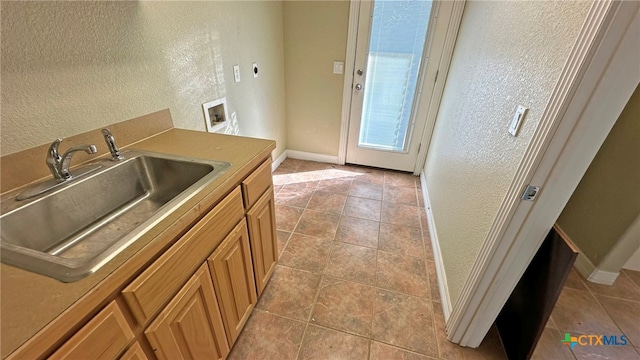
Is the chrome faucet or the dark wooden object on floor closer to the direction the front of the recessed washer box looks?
the dark wooden object on floor

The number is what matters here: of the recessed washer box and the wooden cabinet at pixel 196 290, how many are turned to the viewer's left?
0

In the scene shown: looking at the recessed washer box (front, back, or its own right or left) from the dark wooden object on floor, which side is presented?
front

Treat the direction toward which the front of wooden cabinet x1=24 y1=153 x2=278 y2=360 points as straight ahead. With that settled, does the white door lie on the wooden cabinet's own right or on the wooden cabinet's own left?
on the wooden cabinet's own left

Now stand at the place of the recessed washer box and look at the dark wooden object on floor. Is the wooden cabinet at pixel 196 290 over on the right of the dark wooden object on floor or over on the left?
right

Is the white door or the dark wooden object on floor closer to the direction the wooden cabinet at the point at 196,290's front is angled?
the dark wooden object on floor

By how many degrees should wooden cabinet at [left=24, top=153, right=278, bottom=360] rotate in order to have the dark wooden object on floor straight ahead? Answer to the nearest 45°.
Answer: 0° — it already faces it

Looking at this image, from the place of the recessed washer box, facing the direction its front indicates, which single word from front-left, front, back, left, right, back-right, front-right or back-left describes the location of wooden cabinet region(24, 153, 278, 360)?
front-right

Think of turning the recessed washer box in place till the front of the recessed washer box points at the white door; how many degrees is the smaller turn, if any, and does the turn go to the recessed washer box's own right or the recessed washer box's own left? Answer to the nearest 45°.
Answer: approximately 45° to the recessed washer box's own left

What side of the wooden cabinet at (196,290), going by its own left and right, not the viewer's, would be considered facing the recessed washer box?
left

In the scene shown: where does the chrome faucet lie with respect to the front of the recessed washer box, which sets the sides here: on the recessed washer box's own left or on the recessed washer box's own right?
on the recessed washer box's own right
